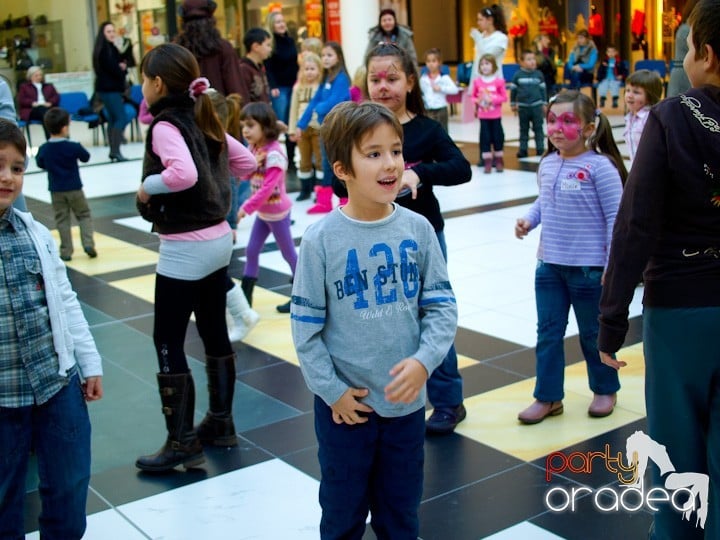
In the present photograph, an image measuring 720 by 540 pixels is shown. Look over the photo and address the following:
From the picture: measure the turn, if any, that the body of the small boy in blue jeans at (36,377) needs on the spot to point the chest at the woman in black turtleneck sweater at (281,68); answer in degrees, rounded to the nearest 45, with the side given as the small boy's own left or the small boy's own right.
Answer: approximately 180°

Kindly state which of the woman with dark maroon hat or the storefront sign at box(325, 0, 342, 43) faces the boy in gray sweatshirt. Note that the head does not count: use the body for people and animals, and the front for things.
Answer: the storefront sign

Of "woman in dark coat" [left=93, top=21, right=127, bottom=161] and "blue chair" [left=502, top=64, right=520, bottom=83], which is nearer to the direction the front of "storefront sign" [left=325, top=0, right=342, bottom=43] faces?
the woman in dark coat

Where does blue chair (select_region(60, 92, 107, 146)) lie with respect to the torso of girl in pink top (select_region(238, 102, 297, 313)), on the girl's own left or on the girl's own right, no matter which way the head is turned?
on the girl's own right

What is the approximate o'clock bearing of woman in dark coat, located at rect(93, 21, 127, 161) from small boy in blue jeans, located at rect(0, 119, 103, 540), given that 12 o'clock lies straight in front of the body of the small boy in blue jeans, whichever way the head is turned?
The woman in dark coat is roughly at 6 o'clock from the small boy in blue jeans.

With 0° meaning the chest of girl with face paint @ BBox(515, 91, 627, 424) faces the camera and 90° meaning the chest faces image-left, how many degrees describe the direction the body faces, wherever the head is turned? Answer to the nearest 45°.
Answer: approximately 45°

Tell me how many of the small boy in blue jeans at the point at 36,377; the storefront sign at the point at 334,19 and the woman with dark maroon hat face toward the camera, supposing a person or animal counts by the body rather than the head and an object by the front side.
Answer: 2

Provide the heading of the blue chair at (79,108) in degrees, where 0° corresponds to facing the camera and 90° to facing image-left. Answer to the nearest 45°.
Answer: approximately 315°

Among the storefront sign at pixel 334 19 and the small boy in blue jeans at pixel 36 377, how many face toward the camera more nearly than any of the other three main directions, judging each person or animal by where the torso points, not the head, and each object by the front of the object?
2

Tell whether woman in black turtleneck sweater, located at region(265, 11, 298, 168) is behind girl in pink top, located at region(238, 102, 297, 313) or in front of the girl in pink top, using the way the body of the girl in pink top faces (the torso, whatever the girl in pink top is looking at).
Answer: behind

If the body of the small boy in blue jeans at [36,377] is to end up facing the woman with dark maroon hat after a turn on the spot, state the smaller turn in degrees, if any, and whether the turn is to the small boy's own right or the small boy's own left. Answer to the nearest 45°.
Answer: approximately 180°

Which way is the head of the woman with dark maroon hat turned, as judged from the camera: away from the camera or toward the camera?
away from the camera
